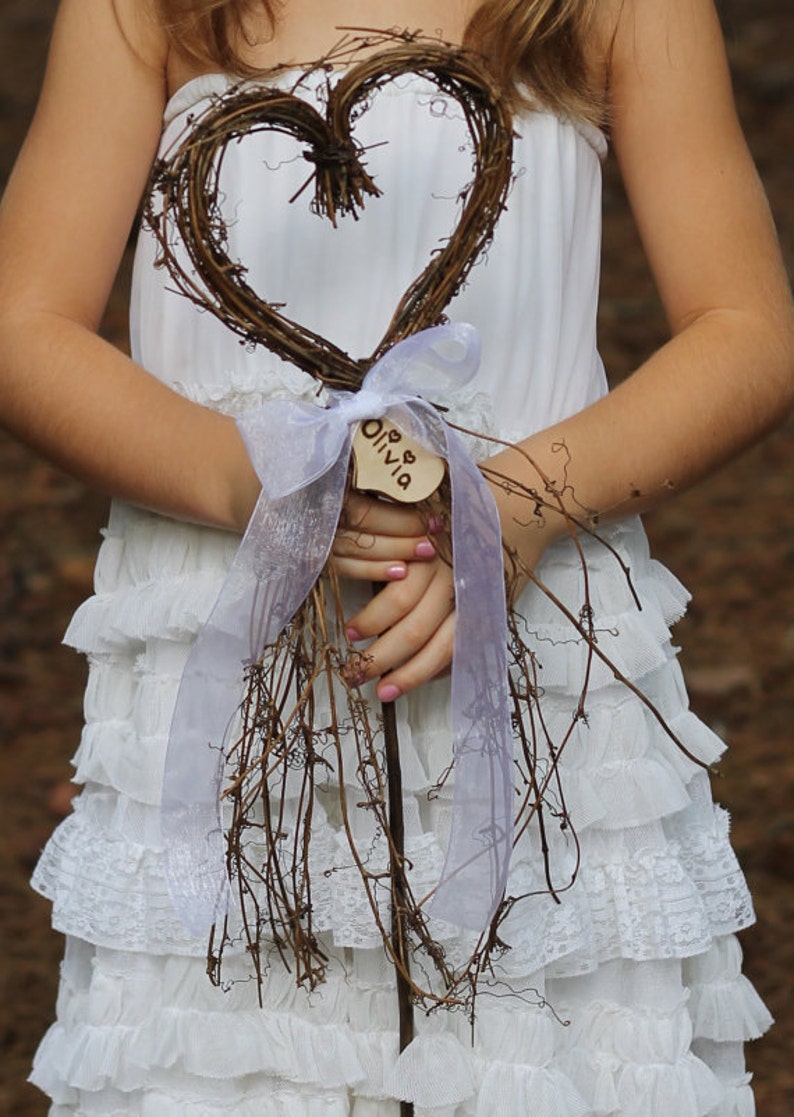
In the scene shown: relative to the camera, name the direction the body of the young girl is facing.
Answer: toward the camera
